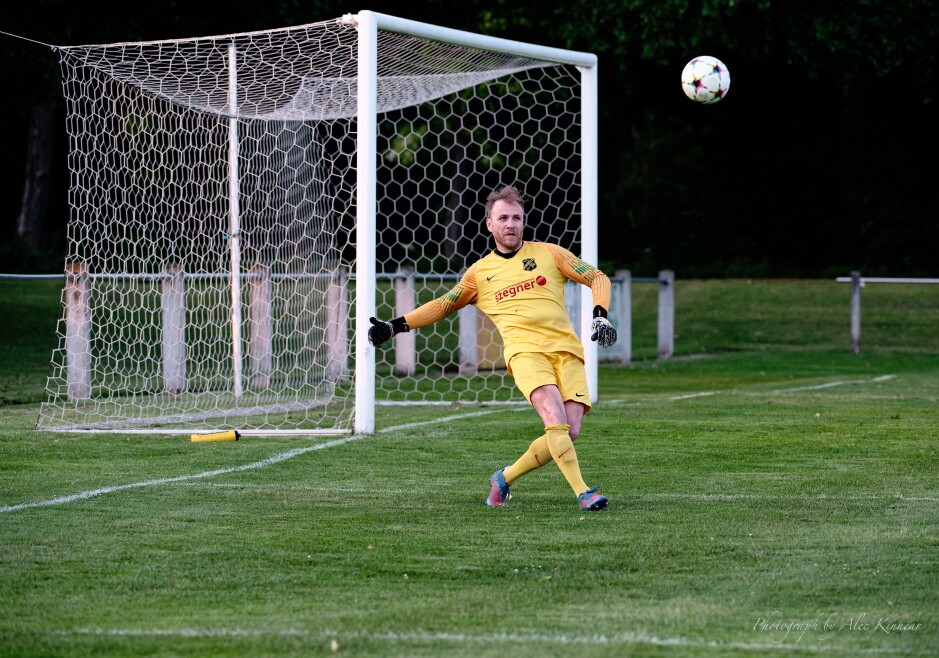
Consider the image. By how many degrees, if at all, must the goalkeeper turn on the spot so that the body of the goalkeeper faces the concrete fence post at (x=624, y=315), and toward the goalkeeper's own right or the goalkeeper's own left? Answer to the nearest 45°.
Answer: approximately 180°

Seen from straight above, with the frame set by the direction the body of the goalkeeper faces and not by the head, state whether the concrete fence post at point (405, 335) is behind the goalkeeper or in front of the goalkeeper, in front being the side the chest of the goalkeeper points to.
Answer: behind

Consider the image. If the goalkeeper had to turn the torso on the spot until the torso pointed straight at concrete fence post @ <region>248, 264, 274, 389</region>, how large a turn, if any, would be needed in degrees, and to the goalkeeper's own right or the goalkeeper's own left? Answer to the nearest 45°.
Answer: approximately 135° to the goalkeeper's own right

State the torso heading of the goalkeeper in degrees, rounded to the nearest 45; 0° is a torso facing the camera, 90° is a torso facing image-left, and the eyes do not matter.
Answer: approximately 0°

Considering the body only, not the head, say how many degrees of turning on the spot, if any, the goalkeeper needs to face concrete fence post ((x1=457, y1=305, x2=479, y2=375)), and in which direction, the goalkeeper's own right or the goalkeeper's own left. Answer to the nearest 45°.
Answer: approximately 180°

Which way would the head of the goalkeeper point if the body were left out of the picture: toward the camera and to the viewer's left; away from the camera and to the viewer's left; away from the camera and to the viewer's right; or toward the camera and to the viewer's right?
toward the camera and to the viewer's right

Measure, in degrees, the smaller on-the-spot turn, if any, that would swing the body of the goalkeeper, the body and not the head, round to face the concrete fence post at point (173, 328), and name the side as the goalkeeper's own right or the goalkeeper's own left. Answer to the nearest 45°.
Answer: approximately 135° to the goalkeeper's own right
